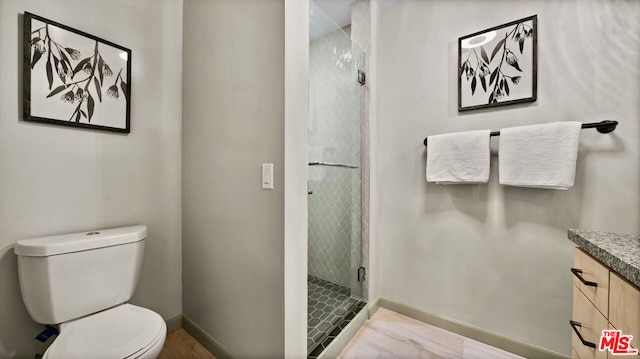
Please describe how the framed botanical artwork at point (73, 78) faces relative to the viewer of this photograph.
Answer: facing the viewer and to the right of the viewer

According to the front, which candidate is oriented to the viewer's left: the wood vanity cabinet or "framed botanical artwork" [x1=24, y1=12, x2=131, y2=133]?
the wood vanity cabinet

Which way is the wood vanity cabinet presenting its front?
to the viewer's left

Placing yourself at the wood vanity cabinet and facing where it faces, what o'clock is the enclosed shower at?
The enclosed shower is roughly at 12 o'clock from the wood vanity cabinet.
